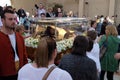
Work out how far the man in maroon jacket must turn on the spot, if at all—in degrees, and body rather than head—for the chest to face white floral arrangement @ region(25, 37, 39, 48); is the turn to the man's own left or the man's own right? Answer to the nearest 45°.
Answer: approximately 135° to the man's own left

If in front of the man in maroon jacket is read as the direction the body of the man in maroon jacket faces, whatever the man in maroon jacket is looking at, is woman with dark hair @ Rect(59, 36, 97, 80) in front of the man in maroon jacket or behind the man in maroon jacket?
in front

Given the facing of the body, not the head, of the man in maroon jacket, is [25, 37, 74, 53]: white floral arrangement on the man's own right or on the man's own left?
on the man's own left

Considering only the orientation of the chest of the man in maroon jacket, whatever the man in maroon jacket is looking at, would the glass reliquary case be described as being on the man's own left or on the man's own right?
on the man's own left

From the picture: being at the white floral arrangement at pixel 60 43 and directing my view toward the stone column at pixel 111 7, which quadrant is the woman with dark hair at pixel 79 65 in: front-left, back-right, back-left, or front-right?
back-right

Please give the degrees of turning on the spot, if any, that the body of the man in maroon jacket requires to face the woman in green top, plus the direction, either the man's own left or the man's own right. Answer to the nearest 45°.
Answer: approximately 90° to the man's own left

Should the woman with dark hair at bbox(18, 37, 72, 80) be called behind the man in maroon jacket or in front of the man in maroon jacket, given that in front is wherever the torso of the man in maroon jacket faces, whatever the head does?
in front

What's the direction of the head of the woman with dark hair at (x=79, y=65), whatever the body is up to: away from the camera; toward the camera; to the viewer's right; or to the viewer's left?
away from the camera

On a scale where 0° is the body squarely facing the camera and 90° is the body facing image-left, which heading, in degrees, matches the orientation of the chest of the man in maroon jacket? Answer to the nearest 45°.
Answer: approximately 315°

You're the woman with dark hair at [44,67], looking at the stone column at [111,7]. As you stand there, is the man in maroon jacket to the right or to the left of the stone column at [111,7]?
left
